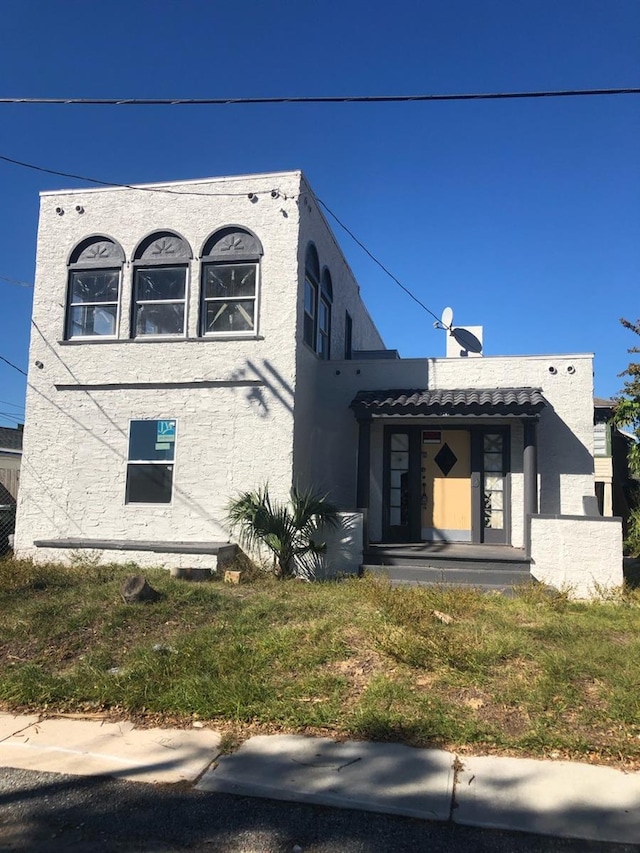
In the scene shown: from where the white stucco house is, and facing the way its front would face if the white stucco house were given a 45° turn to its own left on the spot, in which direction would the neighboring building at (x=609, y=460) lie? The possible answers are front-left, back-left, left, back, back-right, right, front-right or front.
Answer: left

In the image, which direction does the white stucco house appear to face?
toward the camera

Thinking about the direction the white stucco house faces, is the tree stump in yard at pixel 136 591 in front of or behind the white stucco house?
in front

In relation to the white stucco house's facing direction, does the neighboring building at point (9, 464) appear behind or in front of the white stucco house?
behind

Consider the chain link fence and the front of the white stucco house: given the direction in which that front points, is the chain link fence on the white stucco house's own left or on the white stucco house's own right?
on the white stucco house's own right
